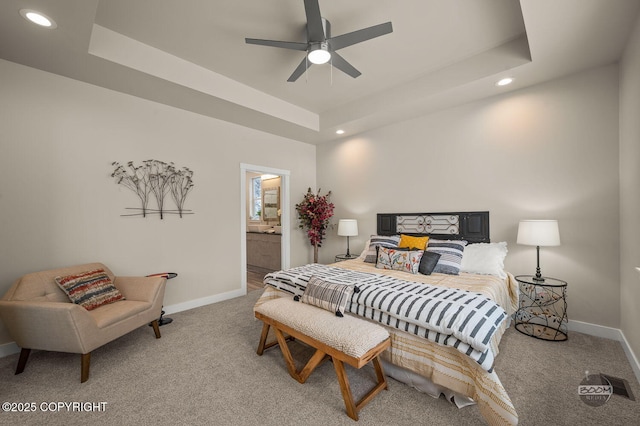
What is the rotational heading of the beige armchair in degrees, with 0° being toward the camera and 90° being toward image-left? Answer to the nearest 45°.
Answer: approximately 315°

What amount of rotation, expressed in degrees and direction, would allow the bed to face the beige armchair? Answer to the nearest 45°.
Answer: approximately 45° to its right

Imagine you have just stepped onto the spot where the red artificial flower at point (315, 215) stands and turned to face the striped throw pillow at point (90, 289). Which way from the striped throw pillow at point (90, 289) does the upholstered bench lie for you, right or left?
left

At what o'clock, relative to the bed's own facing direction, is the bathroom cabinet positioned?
The bathroom cabinet is roughly at 3 o'clock from the bed.

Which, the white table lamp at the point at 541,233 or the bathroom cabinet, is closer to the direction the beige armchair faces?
the white table lamp
